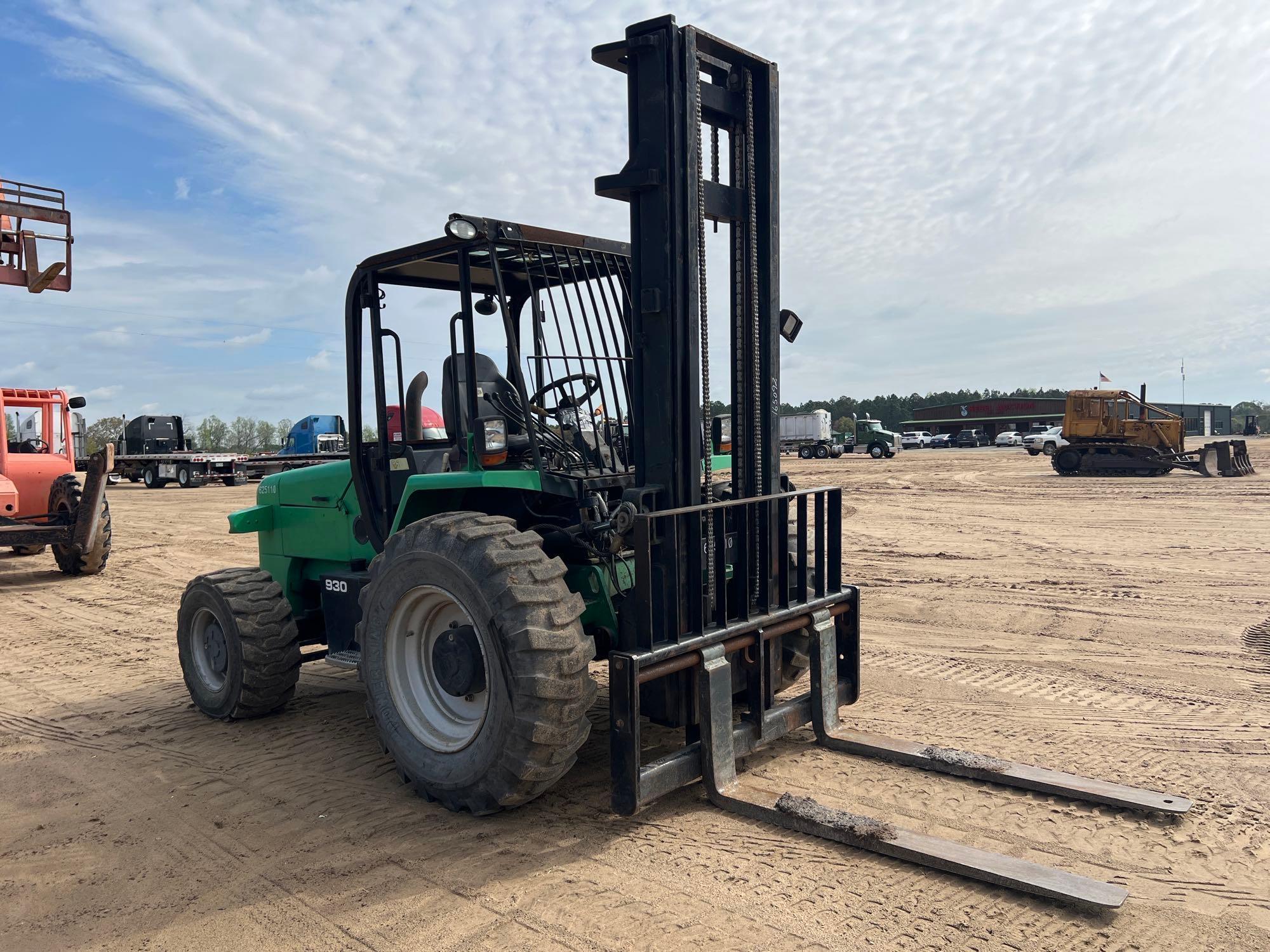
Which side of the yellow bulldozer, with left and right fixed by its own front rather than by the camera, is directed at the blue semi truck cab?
back

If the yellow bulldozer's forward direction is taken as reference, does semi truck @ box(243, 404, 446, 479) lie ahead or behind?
behind

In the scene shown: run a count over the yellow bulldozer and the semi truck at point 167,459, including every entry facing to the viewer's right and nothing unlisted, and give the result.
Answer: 1

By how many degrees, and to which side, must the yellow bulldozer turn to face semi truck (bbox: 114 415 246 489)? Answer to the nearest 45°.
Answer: approximately 180°

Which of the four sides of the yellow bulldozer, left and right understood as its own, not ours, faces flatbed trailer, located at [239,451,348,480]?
back

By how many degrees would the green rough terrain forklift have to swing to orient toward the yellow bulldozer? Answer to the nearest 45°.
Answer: approximately 90° to its left

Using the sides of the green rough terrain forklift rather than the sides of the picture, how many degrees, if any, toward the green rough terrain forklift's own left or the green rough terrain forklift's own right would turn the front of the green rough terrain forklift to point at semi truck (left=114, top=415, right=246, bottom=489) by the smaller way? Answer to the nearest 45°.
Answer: approximately 180°

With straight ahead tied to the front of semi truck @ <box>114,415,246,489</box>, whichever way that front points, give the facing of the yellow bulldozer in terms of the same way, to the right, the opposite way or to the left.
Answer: the opposite way

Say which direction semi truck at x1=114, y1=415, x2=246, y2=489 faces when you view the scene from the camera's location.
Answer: facing away from the viewer and to the left of the viewer

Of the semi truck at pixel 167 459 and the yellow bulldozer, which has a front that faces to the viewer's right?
the yellow bulldozer

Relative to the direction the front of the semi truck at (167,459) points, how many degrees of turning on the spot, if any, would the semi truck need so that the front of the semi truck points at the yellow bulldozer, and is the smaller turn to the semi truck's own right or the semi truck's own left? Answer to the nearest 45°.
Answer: approximately 180°

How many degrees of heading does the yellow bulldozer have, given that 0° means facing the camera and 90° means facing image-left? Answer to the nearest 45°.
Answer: approximately 270°
